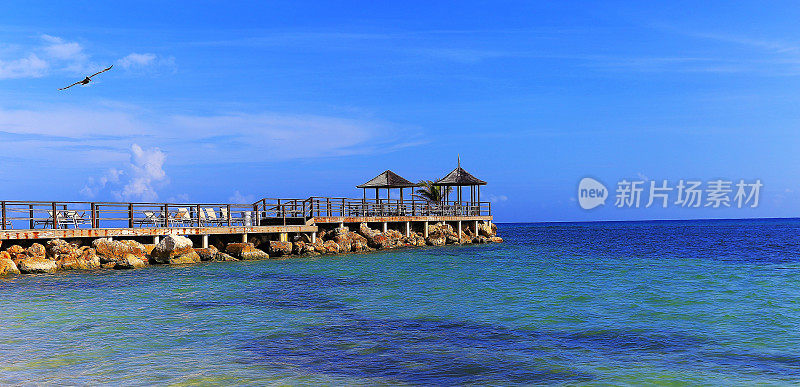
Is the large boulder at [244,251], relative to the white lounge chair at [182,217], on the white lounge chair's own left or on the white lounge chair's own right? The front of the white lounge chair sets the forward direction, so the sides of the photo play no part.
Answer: on the white lounge chair's own left

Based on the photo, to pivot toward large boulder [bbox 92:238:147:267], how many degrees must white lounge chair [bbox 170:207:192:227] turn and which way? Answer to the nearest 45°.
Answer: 0° — it already faces it

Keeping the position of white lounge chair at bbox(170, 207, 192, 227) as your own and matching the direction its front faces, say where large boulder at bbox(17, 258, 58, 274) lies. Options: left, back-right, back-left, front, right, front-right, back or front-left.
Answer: front

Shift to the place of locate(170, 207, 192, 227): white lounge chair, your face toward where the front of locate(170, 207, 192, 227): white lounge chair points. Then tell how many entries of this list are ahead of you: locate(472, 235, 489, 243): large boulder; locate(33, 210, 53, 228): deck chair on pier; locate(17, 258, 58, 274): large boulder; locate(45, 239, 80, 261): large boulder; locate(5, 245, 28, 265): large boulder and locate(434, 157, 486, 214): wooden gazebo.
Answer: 4

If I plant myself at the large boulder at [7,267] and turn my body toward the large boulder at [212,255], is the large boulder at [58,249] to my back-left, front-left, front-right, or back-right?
front-left

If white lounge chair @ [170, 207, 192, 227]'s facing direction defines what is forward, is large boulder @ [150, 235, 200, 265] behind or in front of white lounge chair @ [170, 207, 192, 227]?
in front

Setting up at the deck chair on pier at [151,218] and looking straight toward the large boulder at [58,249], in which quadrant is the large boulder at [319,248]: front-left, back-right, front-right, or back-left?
back-left
